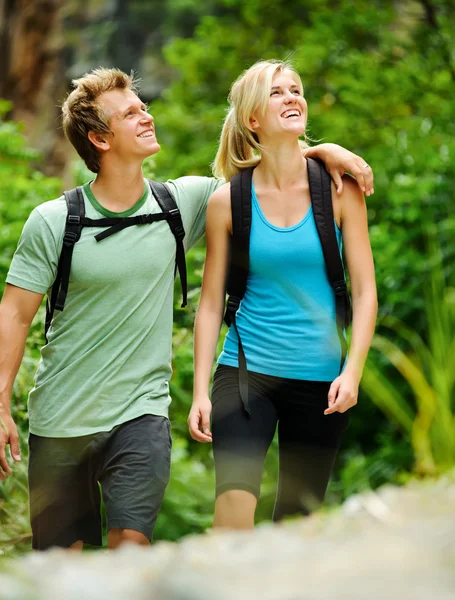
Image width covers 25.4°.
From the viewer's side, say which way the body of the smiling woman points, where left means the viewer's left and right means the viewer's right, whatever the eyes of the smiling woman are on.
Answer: facing the viewer

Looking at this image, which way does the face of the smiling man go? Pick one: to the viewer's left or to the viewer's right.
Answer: to the viewer's right

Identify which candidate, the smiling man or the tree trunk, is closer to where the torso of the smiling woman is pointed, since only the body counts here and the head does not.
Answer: the smiling man

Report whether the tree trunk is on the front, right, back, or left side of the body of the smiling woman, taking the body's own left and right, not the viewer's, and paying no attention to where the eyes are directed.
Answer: back

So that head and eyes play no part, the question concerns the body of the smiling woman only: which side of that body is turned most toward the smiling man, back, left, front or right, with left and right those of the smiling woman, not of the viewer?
right
